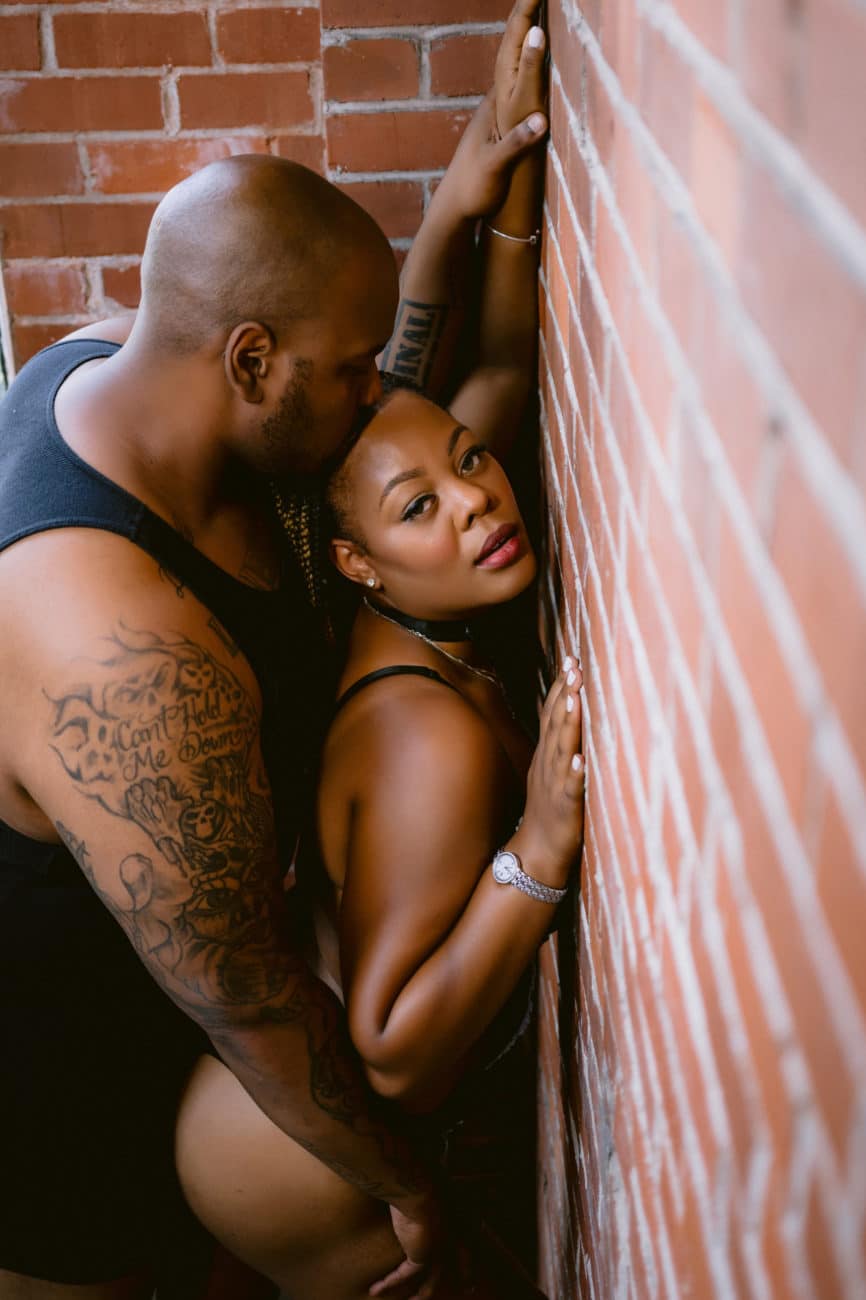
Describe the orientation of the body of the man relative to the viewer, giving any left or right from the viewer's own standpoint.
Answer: facing to the right of the viewer

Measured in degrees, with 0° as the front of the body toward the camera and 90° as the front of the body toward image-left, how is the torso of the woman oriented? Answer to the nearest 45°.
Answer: approximately 270°
